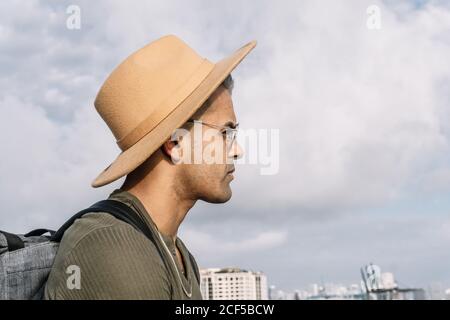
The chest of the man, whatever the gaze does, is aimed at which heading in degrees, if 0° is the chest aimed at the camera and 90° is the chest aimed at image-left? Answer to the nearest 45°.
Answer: approximately 270°

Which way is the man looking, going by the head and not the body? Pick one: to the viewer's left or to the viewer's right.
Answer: to the viewer's right
